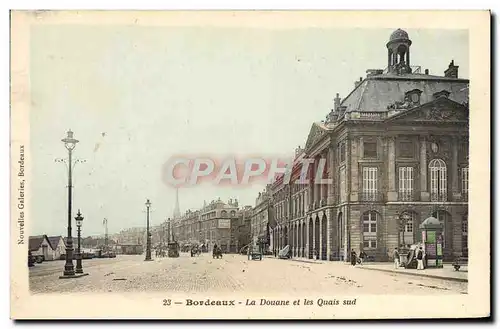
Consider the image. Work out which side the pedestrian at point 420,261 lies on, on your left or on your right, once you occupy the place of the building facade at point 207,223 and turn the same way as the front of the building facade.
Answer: on your left

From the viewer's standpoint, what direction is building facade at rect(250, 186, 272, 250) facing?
to the viewer's left
